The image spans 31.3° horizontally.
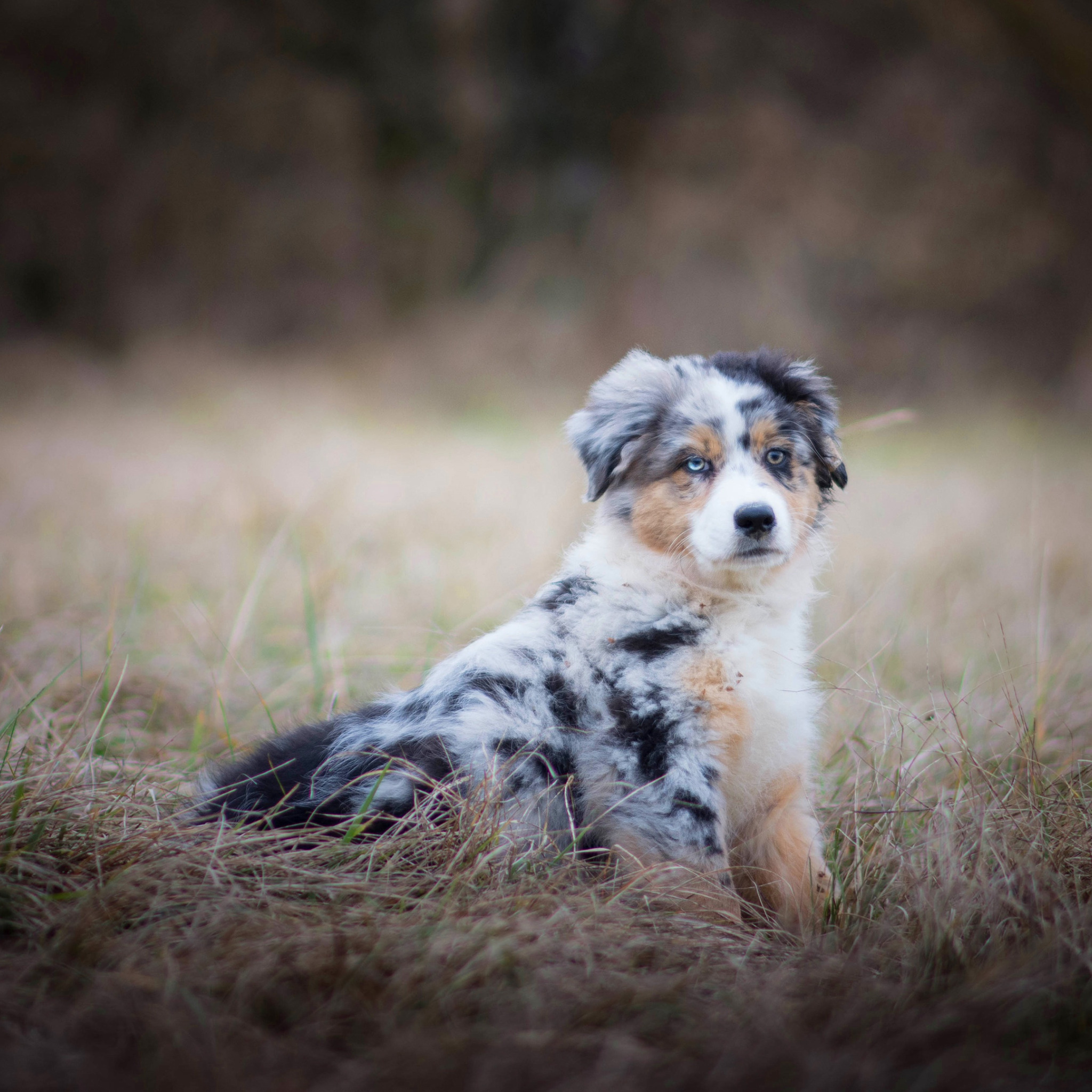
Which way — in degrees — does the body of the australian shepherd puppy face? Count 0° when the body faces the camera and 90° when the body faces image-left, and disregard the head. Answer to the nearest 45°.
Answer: approximately 315°
